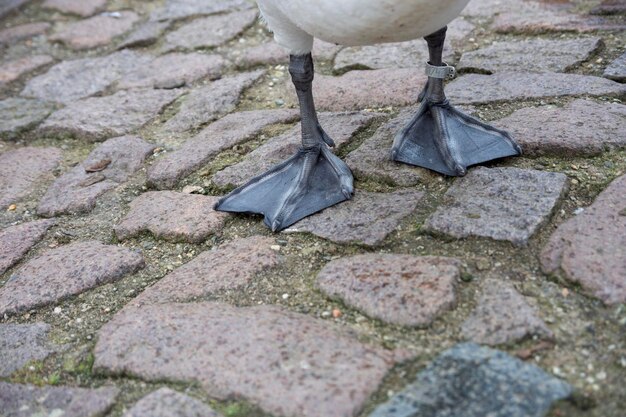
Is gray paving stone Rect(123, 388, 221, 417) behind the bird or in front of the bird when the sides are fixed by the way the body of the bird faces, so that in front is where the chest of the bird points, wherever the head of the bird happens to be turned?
in front

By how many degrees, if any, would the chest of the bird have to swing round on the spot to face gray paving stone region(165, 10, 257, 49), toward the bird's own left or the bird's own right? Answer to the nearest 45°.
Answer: approximately 180°

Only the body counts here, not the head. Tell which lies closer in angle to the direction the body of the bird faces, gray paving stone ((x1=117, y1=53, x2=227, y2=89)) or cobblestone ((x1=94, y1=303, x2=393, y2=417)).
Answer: the cobblestone

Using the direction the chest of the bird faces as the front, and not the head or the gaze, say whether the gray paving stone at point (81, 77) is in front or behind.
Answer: behind

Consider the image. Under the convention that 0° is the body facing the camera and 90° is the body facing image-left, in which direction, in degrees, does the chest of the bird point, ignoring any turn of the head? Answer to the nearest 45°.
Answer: approximately 0°

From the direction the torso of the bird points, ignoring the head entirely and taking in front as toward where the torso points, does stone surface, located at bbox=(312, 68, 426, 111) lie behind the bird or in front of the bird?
behind

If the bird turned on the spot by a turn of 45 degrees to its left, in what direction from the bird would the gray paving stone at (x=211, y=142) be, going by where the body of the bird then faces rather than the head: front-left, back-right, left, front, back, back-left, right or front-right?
back

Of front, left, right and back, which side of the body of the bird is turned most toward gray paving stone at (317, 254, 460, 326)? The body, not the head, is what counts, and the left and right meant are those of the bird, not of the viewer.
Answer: front

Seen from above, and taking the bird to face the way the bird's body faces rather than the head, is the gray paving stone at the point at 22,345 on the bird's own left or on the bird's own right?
on the bird's own right

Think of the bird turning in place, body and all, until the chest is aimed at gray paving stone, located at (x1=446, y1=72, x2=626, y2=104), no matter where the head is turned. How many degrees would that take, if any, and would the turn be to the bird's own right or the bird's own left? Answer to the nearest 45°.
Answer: approximately 135° to the bird's own left

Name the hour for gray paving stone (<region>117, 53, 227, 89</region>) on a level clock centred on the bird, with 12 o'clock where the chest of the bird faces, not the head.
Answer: The gray paving stone is roughly at 5 o'clock from the bird.

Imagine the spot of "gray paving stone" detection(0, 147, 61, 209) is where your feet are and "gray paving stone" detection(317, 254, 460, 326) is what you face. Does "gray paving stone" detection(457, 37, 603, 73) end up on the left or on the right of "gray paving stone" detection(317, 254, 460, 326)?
left

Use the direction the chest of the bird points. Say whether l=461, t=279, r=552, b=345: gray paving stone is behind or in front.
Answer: in front

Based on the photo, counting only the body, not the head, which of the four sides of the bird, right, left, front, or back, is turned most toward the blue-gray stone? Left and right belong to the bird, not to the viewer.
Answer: front
